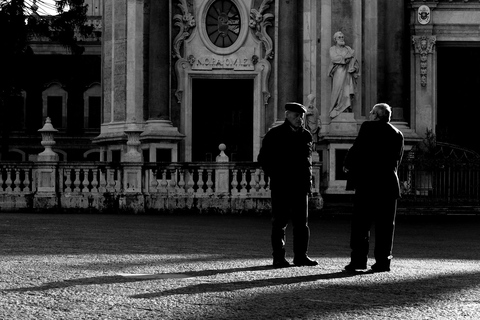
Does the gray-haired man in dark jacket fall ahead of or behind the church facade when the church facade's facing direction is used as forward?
ahead

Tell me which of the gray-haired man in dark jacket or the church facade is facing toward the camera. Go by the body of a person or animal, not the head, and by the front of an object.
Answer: the church facade

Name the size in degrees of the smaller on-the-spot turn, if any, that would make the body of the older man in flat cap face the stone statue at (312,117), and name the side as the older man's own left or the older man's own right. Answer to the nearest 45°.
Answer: approximately 135° to the older man's own left

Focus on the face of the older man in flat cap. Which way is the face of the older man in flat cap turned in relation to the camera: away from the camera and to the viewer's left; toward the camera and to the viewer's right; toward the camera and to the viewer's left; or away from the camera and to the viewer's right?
toward the camera and to the viewer's right

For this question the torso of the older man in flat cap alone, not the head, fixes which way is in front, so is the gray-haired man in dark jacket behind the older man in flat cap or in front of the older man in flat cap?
in front

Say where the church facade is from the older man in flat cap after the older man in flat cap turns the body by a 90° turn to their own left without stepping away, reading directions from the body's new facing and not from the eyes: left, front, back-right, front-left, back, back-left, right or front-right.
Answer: front-left

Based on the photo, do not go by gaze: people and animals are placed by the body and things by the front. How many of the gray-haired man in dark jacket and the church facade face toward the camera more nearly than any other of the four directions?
1

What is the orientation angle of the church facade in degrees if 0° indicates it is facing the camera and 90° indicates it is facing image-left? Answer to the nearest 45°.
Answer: approximately 0°

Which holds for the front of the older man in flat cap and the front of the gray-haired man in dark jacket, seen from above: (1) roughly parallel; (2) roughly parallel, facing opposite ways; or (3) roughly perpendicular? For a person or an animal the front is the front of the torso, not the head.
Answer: roughly parallel, facing opposite ways

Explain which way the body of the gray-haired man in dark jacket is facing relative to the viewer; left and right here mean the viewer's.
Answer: facing away from the viewer and to the left of the viewer

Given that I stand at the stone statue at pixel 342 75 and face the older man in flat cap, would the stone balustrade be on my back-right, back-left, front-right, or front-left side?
front-right

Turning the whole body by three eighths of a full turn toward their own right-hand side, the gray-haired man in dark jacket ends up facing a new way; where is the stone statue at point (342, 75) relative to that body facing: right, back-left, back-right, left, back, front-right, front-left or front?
left
